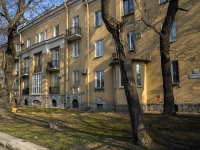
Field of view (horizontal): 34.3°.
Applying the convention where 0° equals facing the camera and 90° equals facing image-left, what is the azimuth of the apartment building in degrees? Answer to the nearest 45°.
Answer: approximately 45°
